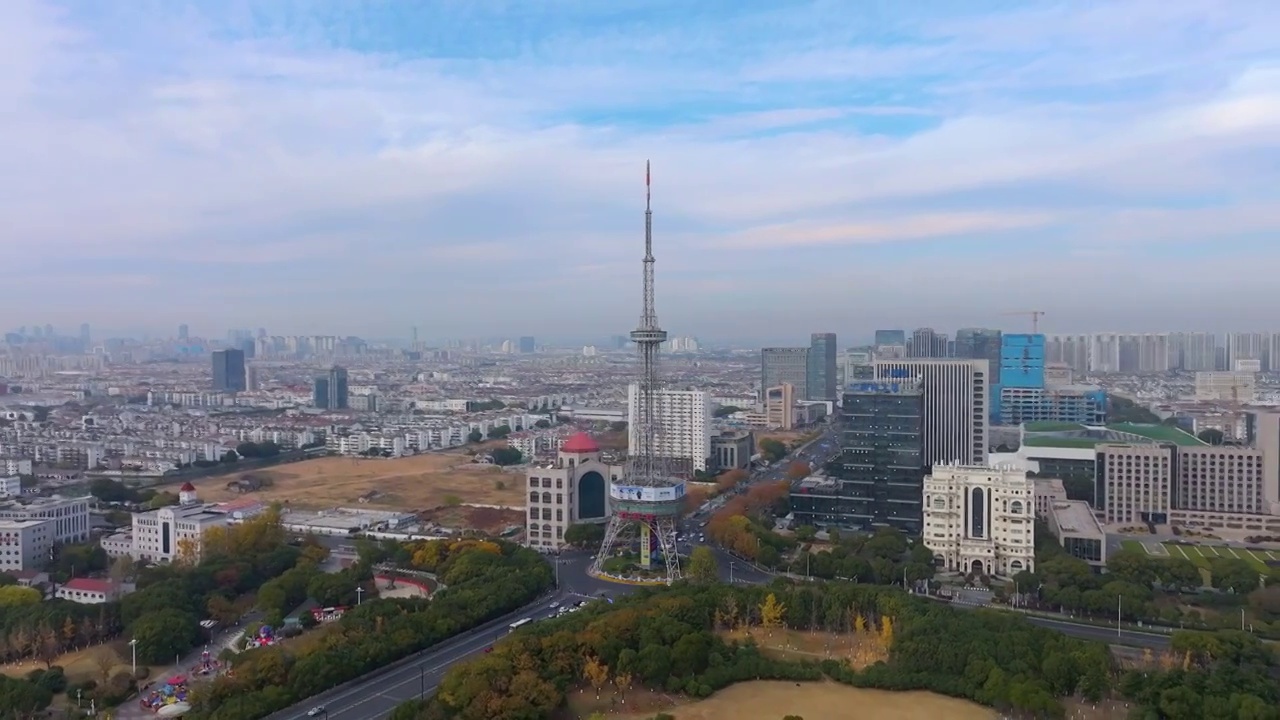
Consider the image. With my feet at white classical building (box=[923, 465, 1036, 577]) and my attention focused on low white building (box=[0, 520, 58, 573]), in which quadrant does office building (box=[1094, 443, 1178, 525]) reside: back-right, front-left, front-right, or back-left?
back-right

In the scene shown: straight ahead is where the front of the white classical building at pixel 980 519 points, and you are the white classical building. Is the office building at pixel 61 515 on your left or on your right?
on your right

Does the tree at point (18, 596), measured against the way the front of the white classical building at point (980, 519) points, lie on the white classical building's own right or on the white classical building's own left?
on the white classical building's own right

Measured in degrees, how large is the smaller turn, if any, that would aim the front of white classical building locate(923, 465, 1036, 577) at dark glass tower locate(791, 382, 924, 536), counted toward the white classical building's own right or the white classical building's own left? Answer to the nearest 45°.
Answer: approximately 135° to the white classical building's own right

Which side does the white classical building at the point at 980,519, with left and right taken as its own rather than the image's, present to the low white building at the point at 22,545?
right

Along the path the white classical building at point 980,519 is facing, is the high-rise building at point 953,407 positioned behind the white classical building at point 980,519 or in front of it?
behind

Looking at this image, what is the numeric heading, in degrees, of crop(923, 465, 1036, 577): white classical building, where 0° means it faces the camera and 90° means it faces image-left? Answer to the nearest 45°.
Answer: approximately 0°

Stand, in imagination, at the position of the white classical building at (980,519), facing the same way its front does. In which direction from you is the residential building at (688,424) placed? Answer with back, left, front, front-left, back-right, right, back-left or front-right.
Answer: back-right

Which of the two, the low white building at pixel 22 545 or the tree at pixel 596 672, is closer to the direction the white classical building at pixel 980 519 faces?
the tree

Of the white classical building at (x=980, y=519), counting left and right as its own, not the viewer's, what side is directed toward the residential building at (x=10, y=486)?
right

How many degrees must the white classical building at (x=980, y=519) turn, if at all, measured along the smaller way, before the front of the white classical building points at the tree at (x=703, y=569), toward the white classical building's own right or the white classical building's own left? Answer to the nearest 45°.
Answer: approximately 45° to the white classical building's own right
